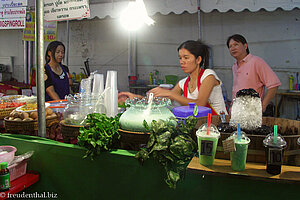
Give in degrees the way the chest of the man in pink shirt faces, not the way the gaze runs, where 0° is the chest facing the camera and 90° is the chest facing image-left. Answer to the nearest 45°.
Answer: approximately 45°

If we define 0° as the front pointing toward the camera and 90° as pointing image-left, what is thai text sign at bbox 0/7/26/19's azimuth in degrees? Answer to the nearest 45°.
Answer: approximately 0°

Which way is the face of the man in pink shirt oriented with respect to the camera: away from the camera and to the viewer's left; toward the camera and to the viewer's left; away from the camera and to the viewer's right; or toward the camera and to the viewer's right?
toward the camera and to the viewer's left

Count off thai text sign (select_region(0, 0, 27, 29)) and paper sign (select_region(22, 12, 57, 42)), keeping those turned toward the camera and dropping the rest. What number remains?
2
